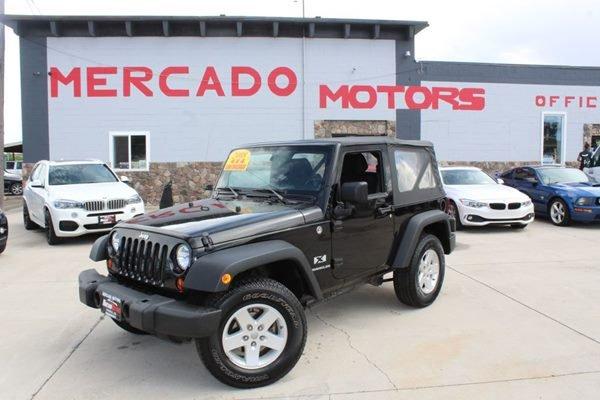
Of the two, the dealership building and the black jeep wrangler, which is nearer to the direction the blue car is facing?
the black jeep wrangler

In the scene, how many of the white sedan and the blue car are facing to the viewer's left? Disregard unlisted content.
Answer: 0

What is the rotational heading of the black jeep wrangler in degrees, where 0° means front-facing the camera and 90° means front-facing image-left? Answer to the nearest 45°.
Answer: approximately 45°

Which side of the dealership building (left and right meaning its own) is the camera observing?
front

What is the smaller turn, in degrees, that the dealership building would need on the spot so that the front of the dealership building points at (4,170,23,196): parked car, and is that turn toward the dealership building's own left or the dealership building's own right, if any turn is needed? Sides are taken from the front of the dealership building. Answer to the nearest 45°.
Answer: approximately 135° to the dealership building's own right

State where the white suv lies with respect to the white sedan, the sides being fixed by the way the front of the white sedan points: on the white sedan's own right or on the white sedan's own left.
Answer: on the white sedan's own right

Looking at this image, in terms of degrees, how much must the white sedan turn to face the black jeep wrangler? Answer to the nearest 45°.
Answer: approximately 45° to its right
